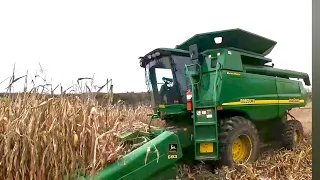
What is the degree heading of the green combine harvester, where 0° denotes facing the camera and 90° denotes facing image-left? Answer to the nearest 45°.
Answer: approximately 45°
